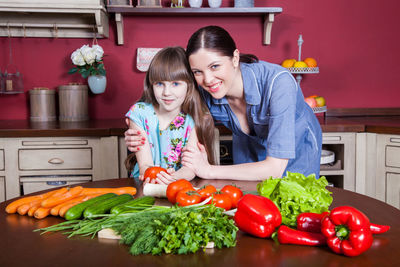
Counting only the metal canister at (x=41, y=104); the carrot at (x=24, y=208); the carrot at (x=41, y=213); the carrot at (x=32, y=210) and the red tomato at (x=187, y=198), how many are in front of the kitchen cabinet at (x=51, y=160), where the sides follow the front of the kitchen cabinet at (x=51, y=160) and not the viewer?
4

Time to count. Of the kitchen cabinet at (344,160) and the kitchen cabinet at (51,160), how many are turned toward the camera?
2

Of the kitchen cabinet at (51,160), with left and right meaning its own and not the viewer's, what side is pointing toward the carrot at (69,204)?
front

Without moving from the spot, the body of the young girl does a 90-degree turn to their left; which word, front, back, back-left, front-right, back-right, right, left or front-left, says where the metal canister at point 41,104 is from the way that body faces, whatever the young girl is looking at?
back-left

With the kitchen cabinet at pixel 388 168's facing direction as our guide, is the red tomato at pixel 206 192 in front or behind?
in front

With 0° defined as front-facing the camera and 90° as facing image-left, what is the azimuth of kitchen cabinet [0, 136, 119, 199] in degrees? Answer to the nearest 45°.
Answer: approximately 0°

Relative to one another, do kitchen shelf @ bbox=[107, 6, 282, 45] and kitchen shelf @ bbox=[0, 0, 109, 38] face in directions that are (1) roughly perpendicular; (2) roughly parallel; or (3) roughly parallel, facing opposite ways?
roughly parallel

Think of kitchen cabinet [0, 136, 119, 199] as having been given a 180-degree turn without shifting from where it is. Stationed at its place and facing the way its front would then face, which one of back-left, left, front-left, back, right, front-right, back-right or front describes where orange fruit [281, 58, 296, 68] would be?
right

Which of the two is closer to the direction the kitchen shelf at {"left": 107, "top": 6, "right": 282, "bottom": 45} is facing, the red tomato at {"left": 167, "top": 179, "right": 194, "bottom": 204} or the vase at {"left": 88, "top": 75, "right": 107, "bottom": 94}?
the red tomato

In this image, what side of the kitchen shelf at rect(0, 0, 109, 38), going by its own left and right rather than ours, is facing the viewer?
front

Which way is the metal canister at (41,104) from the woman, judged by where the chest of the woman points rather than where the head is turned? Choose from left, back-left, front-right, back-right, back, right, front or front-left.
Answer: right

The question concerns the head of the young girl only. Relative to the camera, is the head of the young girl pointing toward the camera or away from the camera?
toward the camera

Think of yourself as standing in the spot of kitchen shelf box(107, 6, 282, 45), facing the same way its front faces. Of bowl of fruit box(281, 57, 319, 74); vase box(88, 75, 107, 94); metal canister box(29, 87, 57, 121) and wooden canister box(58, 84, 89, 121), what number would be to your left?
1

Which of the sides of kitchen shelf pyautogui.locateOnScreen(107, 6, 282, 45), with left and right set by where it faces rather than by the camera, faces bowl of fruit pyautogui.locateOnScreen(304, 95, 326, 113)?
left

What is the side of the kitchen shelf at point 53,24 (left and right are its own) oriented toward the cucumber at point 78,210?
front

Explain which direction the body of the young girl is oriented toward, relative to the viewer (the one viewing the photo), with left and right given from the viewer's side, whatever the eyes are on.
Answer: facing the viewer
